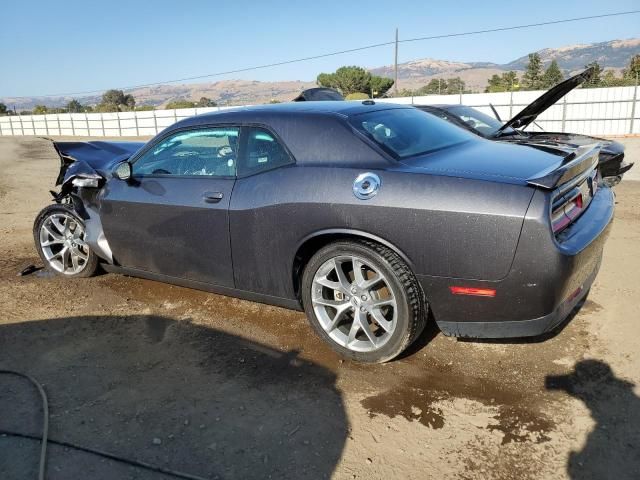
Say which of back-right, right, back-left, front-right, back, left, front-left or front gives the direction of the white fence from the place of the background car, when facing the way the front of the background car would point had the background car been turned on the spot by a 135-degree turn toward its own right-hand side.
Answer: right

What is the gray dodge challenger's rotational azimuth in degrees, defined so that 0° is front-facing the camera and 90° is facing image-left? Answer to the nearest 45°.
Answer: approximately 135°

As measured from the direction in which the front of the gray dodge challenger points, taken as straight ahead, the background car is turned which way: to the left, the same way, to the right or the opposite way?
the opposite way

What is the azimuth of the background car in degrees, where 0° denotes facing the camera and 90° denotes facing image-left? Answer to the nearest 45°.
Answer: approximately 315°

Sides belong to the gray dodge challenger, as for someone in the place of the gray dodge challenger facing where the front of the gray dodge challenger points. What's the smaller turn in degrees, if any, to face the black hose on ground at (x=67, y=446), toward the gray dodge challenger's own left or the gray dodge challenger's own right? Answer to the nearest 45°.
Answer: approximately 90° to the gray dodge challenger's own left

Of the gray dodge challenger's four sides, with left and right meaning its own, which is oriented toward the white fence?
right

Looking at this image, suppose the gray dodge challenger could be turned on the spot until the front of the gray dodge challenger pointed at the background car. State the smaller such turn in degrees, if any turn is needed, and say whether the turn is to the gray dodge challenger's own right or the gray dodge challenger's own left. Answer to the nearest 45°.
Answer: approximately 90° to the gray dodge challenger's own right
